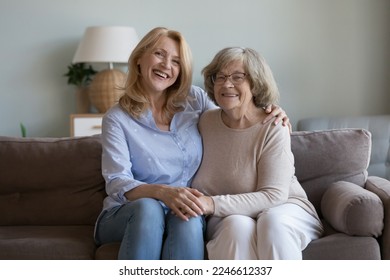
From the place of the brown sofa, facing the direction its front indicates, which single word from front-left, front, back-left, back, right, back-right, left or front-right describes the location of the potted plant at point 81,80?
back

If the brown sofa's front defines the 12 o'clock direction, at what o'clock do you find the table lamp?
The table lamp is roughly at 6 o'clock from the brown sofa.

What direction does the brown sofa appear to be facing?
toward the camera
